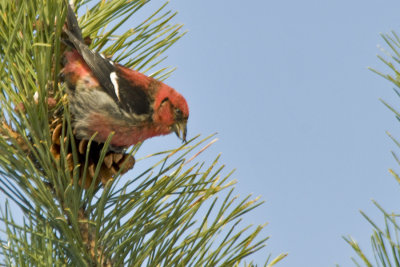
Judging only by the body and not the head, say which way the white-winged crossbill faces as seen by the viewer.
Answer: to the viewer's right
